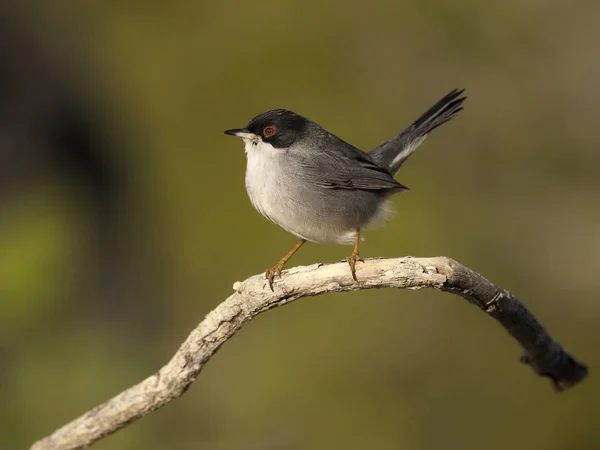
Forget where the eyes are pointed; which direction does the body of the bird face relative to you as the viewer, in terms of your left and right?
facing to the left of the viewer
